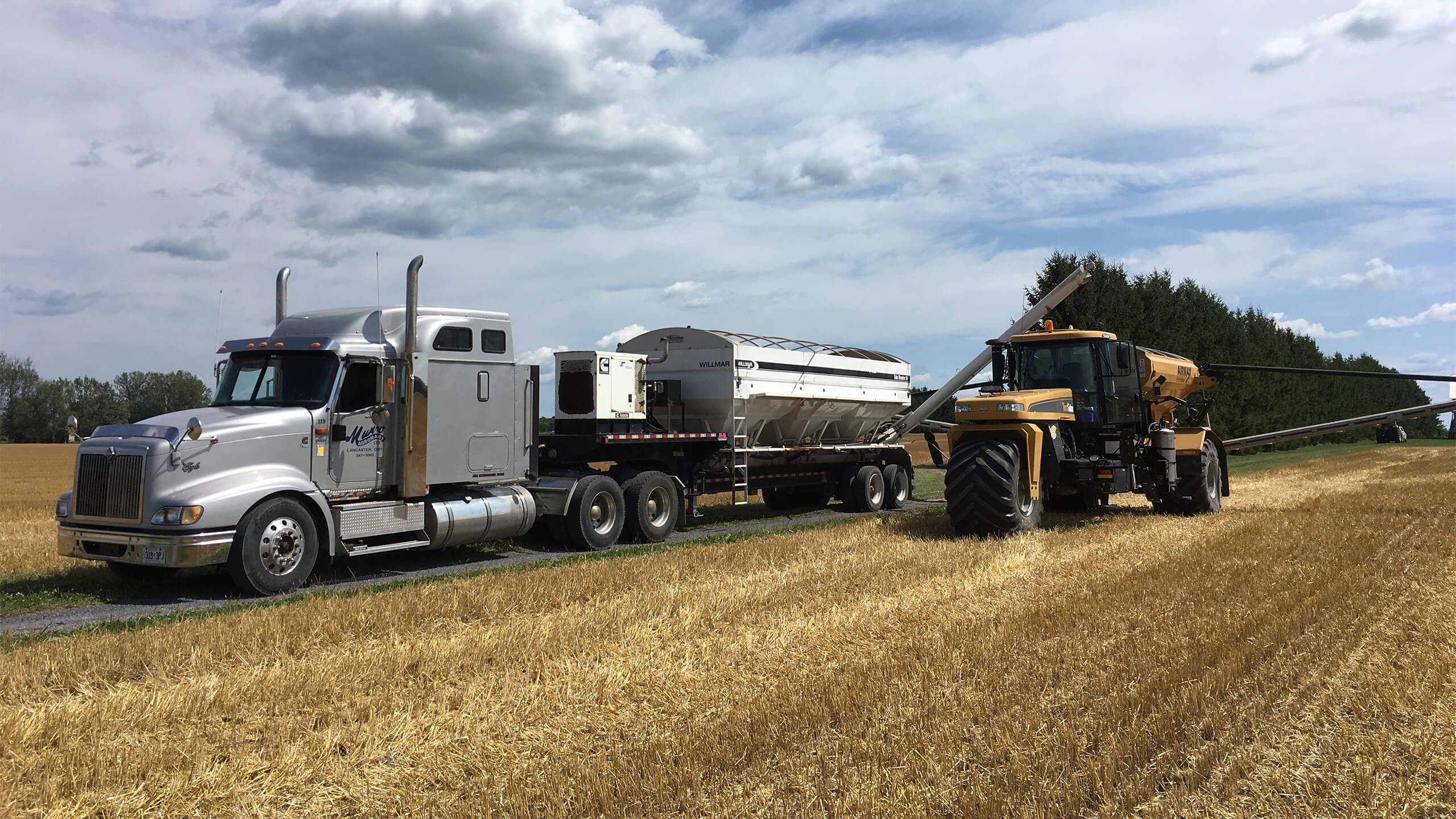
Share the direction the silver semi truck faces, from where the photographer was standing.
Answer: facing the viewer and to the left of the viewer
